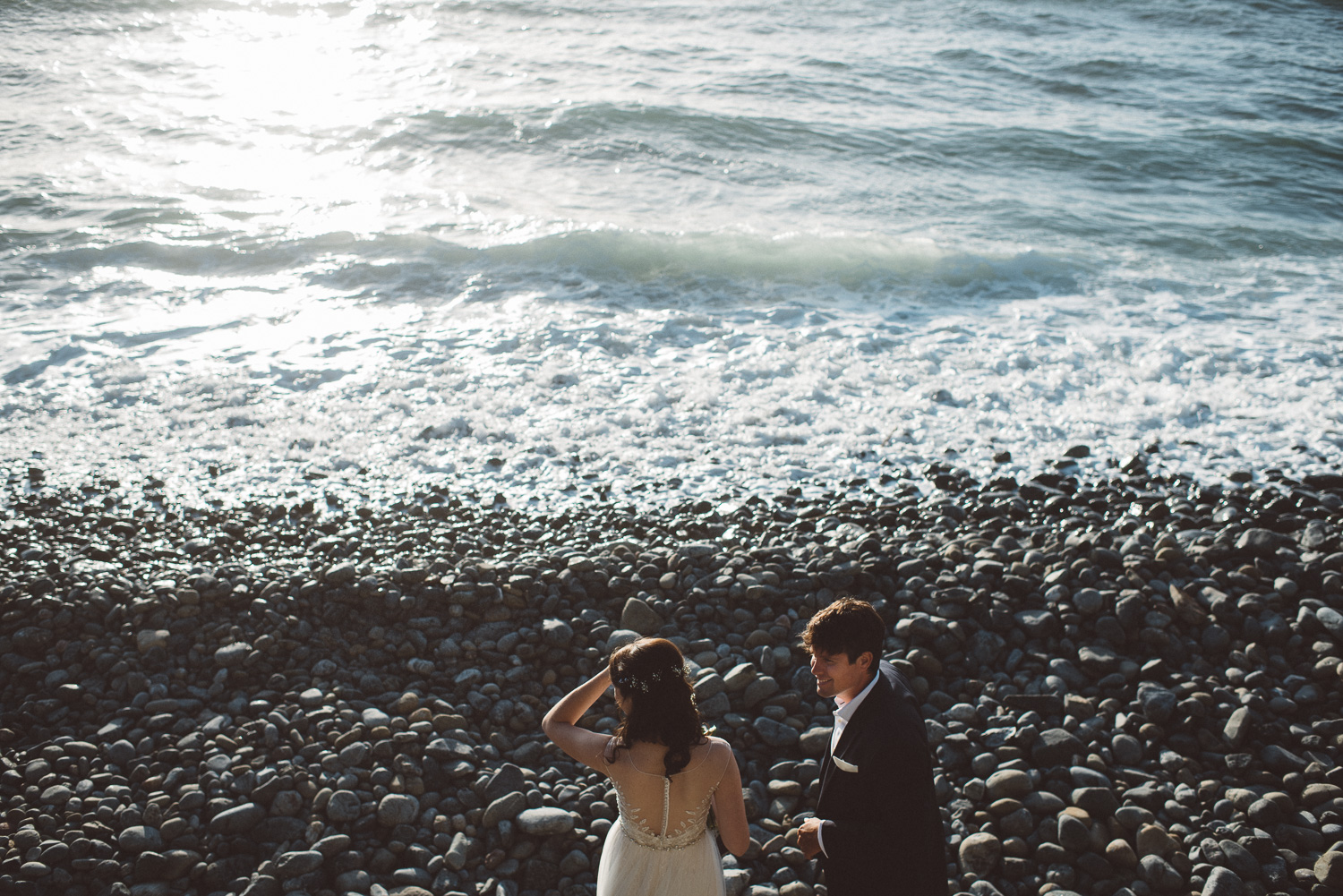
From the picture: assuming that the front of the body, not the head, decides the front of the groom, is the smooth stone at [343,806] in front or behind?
in front

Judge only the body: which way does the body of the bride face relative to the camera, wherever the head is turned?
away from the camera

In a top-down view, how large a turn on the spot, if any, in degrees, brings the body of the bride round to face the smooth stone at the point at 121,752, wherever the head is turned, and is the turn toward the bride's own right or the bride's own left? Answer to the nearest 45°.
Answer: approximately 45° to the bride's own left

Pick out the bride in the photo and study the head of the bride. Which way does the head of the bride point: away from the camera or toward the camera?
away from the camera

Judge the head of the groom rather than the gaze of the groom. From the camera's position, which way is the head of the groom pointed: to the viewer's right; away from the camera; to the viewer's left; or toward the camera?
to the viewer's left

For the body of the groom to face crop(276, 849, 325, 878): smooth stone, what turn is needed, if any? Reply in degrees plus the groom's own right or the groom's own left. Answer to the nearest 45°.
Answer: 0° — they already face it

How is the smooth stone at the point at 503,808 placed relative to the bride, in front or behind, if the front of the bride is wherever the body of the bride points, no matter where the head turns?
in front

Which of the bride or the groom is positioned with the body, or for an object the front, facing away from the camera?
the bride

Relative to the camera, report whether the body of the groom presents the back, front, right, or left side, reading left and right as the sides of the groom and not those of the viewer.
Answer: left

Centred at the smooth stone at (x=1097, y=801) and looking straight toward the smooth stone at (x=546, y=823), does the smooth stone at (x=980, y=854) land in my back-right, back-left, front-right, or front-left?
front-left

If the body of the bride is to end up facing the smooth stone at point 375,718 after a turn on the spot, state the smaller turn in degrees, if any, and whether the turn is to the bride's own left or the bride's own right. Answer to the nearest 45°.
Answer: approximately 45° to the bride's own left

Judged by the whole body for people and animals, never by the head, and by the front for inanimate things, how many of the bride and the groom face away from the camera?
1

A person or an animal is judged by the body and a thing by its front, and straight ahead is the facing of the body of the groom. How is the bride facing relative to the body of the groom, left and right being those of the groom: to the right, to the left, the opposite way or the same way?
to the right
